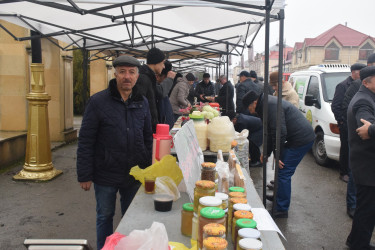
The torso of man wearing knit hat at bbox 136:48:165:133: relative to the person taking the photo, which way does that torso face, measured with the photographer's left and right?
facing to the right of the viewer

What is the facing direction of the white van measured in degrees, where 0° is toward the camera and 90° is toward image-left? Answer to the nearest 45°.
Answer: approximately 315°

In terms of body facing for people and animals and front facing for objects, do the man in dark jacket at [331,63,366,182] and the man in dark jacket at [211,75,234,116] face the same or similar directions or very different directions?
very different directions
